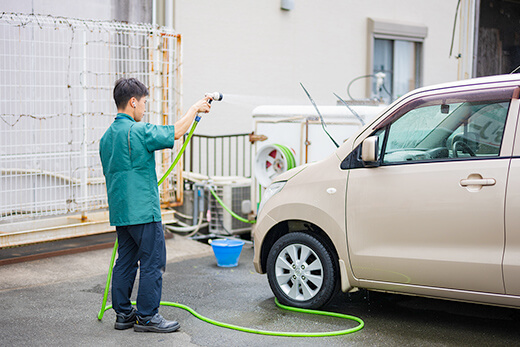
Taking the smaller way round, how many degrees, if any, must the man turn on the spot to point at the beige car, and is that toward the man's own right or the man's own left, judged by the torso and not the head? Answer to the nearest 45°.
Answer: approximately 45° to the man's own right

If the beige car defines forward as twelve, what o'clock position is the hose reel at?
The hose reel is roughly at 2 o'clock from the beige car.

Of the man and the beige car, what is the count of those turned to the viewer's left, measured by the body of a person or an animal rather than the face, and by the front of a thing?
1

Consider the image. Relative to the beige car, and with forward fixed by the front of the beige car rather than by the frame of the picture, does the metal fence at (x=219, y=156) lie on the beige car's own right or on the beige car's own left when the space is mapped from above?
on the beige car's own right

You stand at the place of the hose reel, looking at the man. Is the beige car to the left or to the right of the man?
left

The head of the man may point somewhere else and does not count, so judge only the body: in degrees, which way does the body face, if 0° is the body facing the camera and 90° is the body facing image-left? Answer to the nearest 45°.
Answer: approximately 225°

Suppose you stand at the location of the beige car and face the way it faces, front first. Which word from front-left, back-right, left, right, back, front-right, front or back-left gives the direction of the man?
front

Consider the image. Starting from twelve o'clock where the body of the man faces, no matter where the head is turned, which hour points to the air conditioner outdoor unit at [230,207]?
The air conditioner outdoor unit is roughly at 11 o'clock from the man.

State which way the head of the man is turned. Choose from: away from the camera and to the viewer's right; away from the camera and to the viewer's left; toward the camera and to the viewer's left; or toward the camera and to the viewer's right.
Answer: away from the camera and to the viewer's right

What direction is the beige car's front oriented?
to the viewer's left

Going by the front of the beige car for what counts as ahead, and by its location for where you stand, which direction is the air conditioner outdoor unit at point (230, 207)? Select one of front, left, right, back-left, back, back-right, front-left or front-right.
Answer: front-right

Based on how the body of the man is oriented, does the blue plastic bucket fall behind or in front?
in front

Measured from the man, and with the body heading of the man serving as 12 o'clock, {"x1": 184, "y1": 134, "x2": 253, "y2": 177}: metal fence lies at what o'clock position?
The metal fence is roughly at 11 o'clock from the man.

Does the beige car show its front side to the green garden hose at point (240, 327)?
yes
